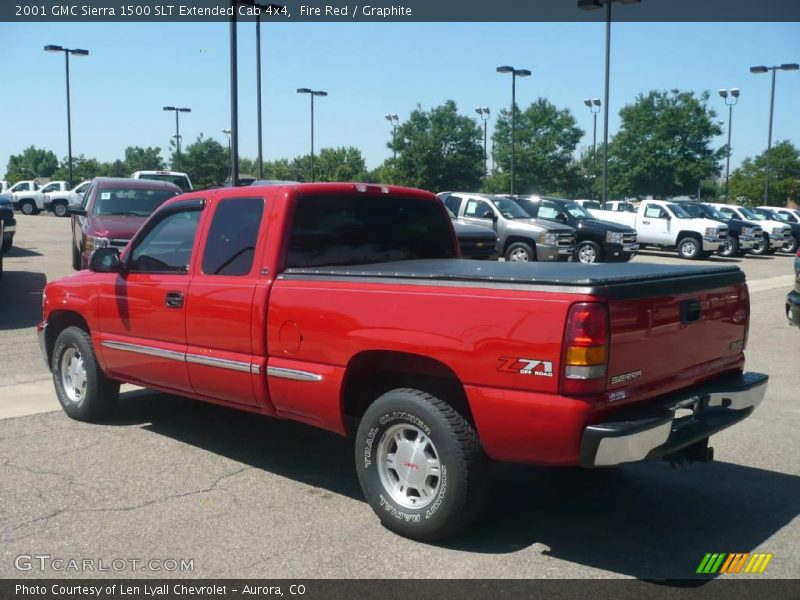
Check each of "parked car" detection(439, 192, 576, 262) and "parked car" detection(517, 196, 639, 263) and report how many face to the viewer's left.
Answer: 0

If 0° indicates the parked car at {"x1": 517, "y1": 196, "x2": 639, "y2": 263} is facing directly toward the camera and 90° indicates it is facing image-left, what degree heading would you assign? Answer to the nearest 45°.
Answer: approximately 315°

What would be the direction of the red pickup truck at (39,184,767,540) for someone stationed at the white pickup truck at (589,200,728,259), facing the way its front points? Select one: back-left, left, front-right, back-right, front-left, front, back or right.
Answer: front-right

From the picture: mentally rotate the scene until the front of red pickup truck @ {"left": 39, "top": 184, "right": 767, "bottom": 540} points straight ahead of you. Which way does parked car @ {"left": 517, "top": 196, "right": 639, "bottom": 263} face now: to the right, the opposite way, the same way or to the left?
the opposite way

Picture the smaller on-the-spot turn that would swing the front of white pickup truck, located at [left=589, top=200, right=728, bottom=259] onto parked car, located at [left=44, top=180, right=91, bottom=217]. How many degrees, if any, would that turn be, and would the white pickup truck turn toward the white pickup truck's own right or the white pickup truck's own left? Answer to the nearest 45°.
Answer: approximately 135° to the white pickup truck's own right

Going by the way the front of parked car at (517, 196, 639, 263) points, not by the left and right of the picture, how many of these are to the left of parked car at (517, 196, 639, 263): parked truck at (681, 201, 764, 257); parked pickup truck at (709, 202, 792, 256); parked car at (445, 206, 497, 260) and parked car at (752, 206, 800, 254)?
3

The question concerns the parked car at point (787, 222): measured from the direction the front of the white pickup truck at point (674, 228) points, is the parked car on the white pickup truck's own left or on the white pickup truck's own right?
on the white pickup truck's own left

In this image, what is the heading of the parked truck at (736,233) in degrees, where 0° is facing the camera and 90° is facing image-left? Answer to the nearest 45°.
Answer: approximately 315°

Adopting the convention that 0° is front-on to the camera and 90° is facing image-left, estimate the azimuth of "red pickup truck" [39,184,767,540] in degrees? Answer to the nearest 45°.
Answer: approximately 135°
